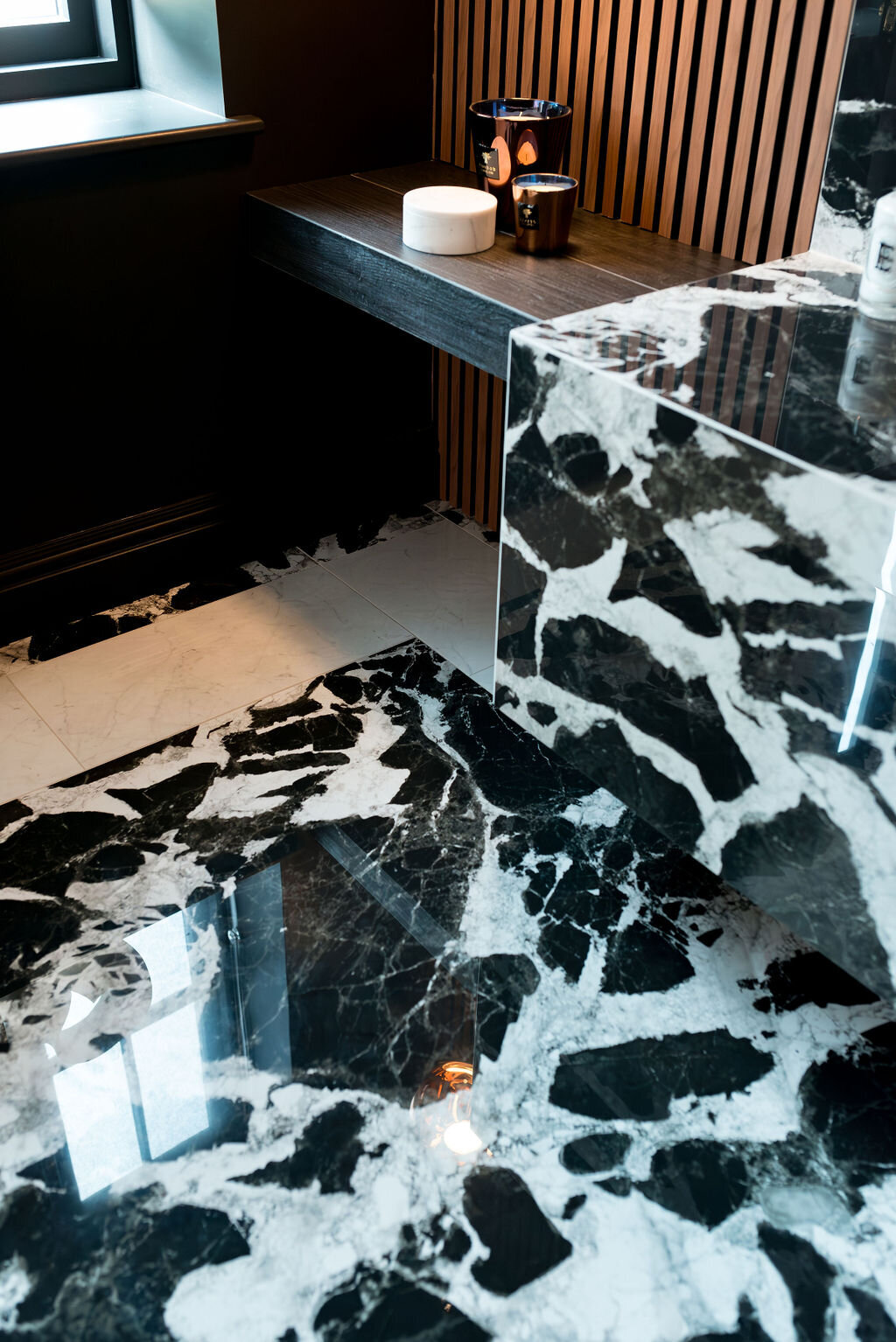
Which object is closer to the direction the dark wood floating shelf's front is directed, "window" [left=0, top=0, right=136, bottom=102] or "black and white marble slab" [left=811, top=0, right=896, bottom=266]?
the window

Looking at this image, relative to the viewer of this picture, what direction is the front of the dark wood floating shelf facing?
facing the viewer and to the left of the viewer

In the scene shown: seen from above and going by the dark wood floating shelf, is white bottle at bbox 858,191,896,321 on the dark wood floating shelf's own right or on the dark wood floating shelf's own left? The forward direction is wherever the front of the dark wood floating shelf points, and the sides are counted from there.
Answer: on the dark wood floating shelf's own left

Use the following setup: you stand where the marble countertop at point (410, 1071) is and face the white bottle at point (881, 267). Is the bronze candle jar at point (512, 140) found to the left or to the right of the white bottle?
left

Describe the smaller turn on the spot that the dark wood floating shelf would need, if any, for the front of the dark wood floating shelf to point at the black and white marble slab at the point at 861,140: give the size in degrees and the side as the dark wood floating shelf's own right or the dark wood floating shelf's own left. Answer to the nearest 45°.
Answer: approximately 135° to the dark wood floating shelf's own left

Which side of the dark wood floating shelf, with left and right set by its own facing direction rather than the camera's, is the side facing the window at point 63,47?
right

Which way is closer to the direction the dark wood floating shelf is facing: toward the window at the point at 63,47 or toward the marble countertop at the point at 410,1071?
the marble countertop

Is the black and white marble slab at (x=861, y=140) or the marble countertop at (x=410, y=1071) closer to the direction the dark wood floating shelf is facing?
the marble countertop

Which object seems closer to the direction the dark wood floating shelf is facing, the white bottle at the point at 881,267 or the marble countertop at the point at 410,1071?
the marble countertop
